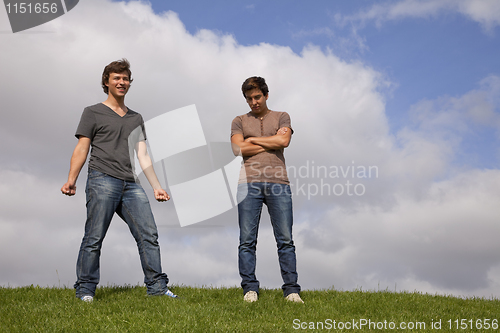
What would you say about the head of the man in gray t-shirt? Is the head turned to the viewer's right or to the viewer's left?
to the viewer's right

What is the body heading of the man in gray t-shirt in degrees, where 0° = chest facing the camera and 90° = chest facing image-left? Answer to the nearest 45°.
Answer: approximately 315°
